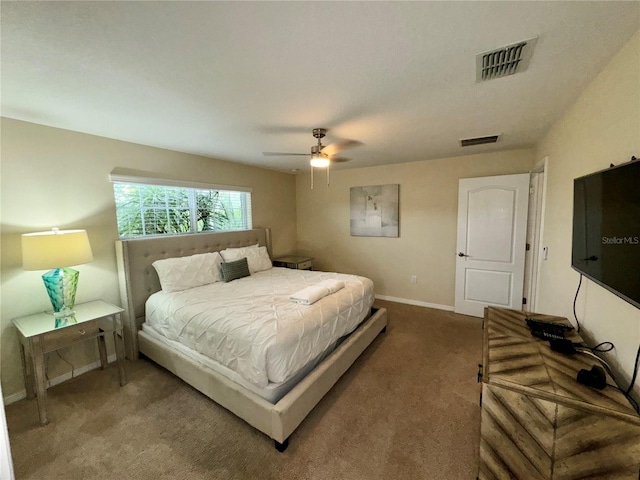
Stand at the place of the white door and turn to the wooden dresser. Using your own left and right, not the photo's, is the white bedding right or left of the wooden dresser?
right

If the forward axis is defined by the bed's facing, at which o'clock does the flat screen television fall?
The flat screen television is roughly at 12 o'clock from the bed.

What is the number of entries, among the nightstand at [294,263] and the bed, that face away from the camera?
0

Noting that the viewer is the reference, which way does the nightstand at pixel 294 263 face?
facing the viewer and to the right of the viewer

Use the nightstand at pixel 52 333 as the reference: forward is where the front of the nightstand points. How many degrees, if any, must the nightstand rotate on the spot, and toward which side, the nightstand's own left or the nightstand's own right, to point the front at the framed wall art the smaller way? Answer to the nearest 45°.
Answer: approximately 45° to the nightstand's own left

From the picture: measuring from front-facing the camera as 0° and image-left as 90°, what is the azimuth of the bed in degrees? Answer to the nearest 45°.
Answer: approximately 315°

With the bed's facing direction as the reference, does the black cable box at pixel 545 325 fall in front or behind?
in front

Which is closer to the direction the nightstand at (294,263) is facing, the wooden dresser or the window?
the wooden dresser

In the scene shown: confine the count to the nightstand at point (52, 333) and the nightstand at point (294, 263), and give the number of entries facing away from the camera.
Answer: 0

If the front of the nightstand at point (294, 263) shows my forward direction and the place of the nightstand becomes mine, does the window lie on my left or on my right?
on my right

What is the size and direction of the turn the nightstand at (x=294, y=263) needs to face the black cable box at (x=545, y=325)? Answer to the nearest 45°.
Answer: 0° — it already faces it

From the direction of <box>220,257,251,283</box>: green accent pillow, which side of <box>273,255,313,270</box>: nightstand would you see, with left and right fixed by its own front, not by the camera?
right

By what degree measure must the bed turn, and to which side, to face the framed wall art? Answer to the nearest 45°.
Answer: approximately 90° to its left

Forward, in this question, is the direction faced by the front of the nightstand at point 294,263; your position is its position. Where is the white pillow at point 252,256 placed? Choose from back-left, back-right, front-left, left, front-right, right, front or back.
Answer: right

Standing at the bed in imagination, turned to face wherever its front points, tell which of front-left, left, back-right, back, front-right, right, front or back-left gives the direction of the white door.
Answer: front-left

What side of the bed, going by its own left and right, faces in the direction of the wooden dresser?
front
